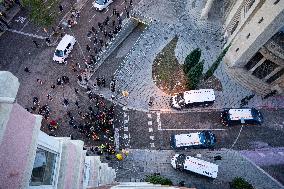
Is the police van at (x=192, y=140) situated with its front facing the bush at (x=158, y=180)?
no
